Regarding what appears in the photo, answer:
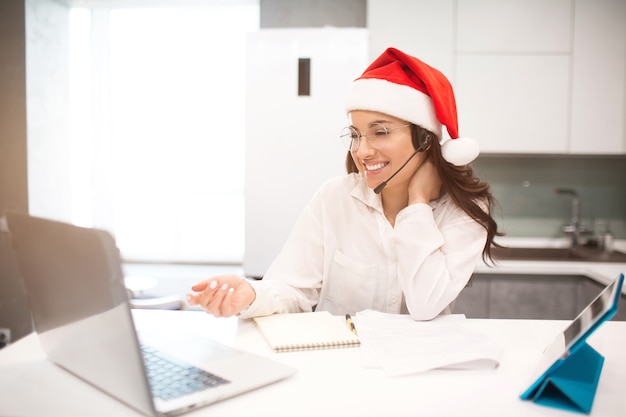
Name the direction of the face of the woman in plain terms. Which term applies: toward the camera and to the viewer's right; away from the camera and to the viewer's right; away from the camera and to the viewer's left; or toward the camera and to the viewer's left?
toward the camera and to the viewer's left

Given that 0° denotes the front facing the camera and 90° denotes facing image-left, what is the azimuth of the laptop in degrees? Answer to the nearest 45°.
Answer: approximately 225°

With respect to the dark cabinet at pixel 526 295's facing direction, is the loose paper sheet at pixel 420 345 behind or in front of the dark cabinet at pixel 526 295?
in front
